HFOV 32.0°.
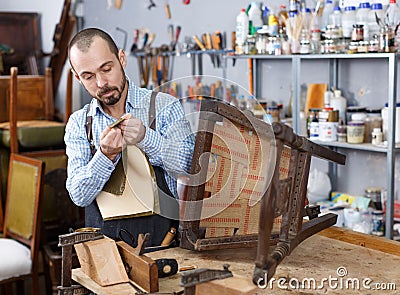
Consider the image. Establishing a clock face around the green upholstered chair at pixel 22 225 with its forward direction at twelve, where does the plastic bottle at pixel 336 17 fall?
The plastic bottle is roughly at 8 o'clock from the green upholstered chair.

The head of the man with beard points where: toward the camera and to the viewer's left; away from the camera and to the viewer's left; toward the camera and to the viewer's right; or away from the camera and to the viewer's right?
toward the camera and to the viewer's right

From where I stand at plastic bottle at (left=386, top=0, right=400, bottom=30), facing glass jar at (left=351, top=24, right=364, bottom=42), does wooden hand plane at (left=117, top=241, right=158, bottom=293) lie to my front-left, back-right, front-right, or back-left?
front-left

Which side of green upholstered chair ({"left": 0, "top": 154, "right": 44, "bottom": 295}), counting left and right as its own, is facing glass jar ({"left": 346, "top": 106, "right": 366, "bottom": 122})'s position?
left

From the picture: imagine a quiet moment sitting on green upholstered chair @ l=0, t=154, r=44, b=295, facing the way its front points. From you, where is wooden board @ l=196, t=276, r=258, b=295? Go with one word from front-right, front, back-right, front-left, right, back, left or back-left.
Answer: front-left

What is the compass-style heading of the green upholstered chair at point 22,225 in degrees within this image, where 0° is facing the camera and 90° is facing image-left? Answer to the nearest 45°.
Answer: approximately 45°

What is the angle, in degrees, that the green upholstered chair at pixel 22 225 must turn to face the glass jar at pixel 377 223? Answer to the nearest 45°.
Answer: approximately 90° to its left

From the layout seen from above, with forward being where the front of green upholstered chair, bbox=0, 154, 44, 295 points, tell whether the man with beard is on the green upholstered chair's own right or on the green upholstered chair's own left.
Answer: on the green upholstered chair's own left

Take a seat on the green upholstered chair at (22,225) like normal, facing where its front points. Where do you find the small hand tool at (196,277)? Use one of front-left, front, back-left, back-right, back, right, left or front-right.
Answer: front-left

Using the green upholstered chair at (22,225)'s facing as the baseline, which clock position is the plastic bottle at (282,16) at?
The plastic bottle is roughly at 8 o'clock from the green upholstered chair.

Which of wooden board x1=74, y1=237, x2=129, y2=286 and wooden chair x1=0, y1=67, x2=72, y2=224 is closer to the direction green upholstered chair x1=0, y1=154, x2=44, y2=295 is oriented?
the wooden board

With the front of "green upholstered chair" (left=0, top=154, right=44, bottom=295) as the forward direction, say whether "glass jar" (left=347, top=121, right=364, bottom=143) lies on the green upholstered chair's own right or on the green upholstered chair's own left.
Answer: on the green upholstered chair's own left

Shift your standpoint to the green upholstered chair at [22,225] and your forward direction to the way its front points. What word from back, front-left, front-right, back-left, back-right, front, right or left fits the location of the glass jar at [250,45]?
back-left
